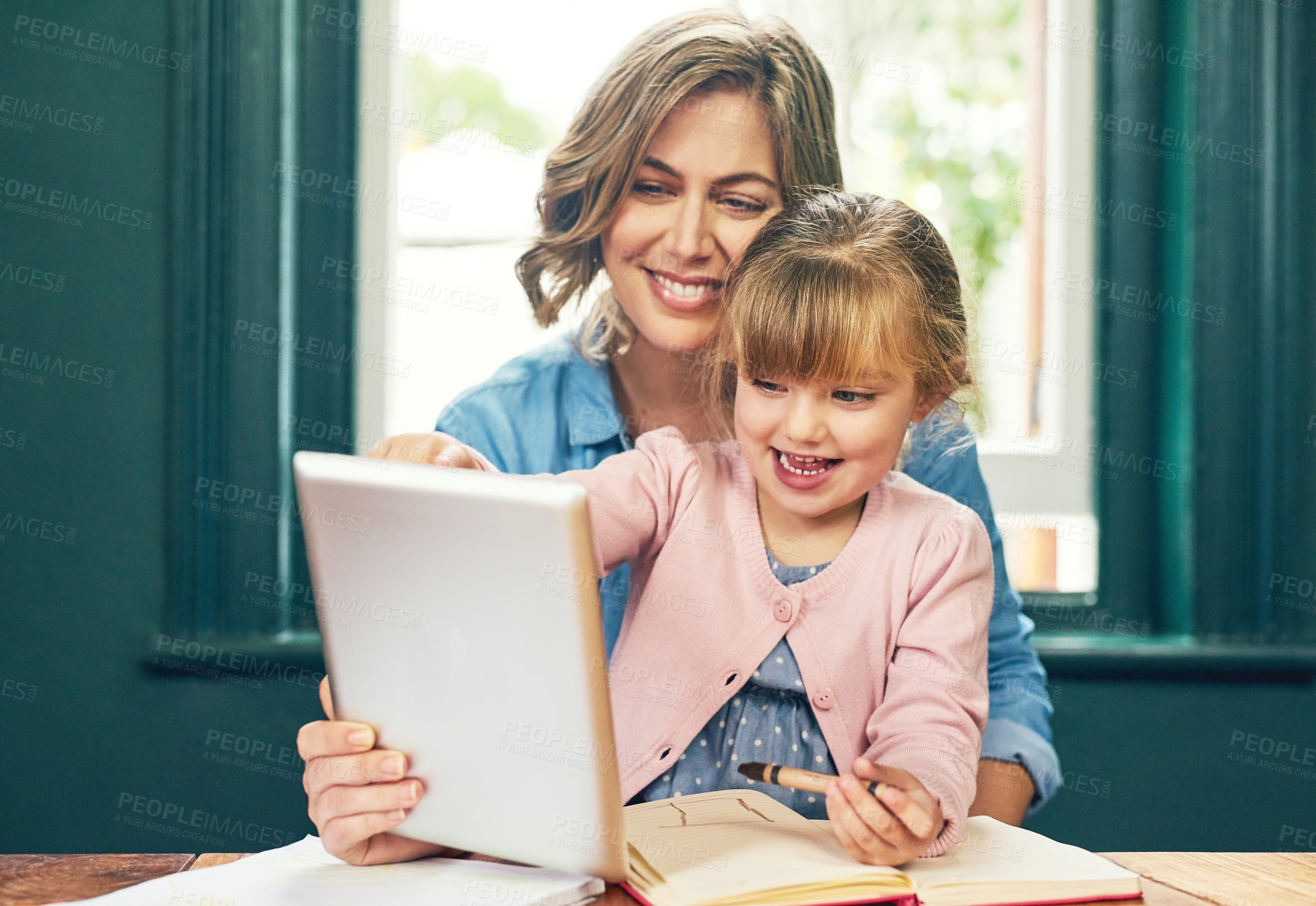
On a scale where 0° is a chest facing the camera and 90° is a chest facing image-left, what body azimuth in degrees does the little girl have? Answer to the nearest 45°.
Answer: approximately 0°

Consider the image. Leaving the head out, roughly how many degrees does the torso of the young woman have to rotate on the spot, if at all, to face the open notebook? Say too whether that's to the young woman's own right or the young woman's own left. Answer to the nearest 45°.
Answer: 0° — they already face it

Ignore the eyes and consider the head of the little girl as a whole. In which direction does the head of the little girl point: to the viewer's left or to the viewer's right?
to the viewer's left
